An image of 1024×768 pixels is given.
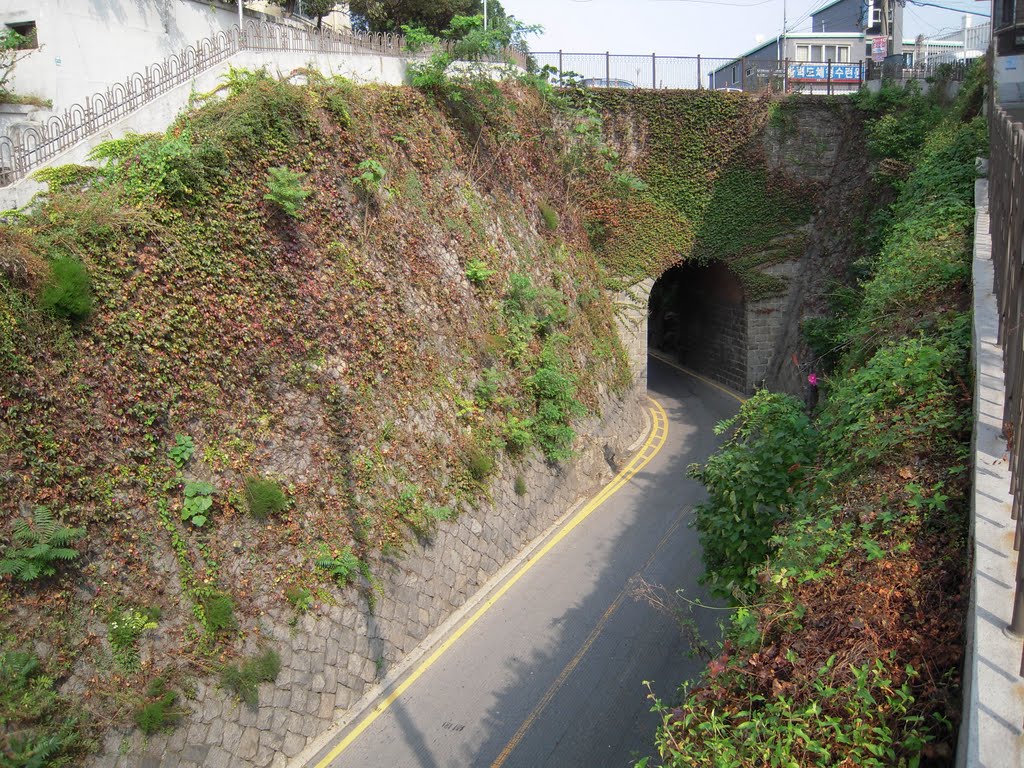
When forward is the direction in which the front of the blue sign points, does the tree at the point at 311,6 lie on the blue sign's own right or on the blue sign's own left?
on the blue sign's own right

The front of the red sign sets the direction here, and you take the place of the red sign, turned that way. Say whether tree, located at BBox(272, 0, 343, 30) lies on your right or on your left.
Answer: on your right

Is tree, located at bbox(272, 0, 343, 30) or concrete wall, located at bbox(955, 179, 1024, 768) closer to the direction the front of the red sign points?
the concrete wall

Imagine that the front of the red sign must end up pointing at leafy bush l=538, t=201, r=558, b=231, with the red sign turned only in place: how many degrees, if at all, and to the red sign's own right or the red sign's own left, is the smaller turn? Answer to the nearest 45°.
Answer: approximately 45° to the red sign's own right

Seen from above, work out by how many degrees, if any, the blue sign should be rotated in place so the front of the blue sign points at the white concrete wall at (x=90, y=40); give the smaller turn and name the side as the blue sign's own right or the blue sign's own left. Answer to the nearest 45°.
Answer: approximately 45° to the blue sign's own right

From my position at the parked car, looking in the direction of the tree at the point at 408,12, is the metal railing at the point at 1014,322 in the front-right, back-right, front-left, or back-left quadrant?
back-left

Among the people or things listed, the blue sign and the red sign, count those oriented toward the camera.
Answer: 2
